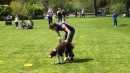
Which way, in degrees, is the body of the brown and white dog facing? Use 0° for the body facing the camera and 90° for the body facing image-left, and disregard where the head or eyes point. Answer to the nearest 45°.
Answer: approximately 90°
